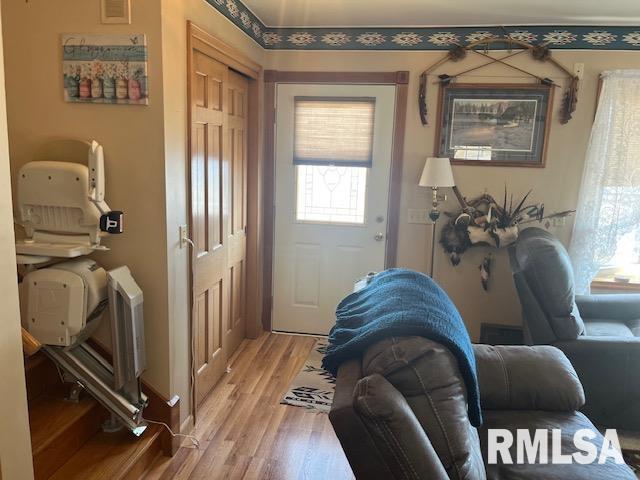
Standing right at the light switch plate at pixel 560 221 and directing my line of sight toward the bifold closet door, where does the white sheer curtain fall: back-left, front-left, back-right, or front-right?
back-left

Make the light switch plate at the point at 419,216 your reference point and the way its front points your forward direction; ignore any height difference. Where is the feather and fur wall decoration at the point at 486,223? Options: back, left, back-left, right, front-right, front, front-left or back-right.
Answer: left

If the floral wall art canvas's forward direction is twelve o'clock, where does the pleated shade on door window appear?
The pleated shade on door window is roughly at 8 o'clock from the floral wall art canvas.

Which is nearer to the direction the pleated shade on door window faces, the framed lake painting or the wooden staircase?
the wooden staircase

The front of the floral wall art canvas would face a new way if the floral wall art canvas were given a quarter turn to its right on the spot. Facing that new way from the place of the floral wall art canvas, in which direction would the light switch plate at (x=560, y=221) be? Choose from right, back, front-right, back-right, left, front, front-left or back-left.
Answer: back

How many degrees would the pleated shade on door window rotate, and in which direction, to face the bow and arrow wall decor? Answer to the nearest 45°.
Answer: approximately 90° to its left

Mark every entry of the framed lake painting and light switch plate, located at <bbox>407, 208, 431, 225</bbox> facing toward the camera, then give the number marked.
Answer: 2

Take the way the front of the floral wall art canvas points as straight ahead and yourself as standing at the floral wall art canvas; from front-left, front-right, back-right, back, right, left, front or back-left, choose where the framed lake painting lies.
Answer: left
